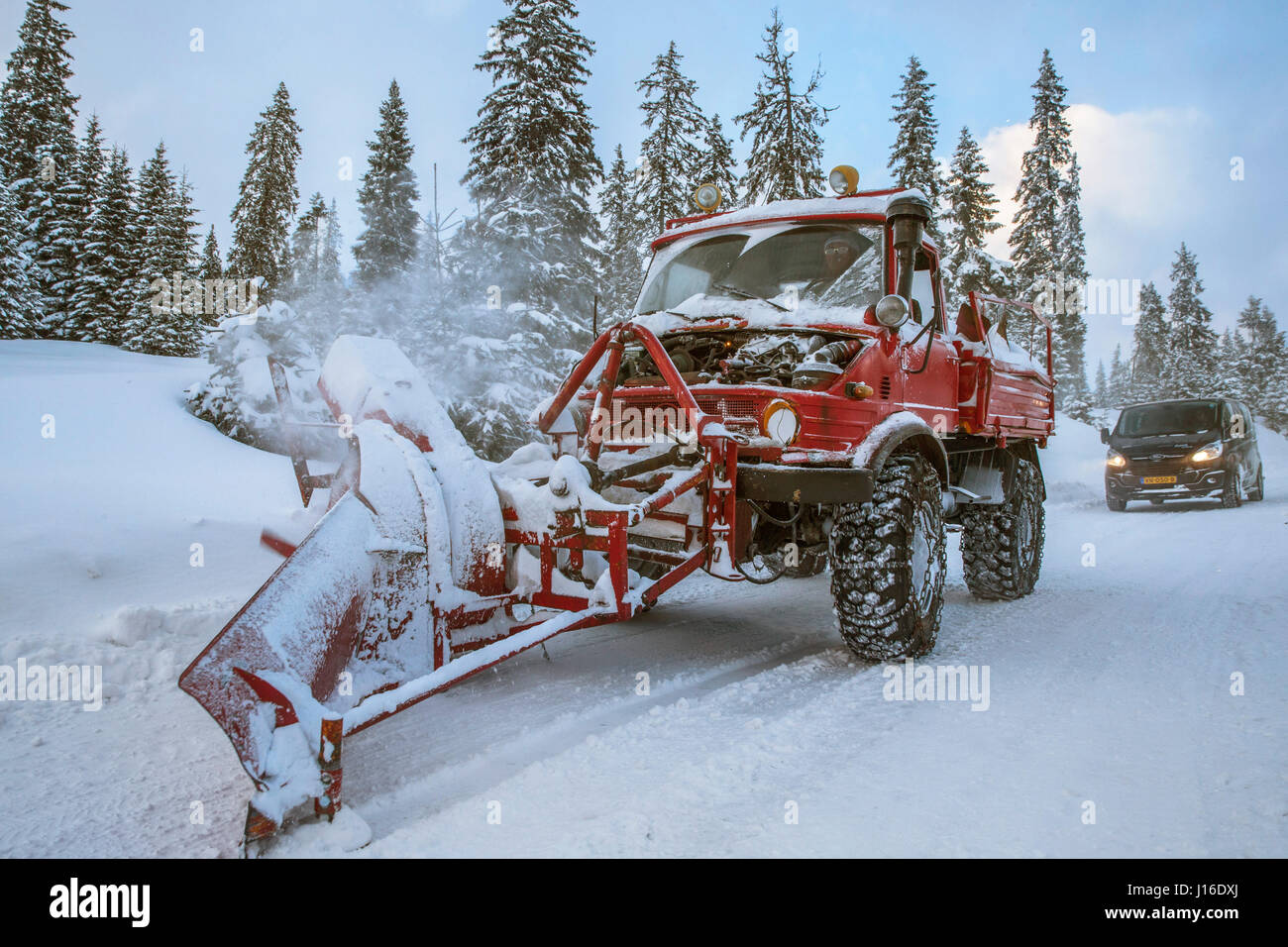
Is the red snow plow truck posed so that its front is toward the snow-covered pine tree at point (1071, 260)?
no

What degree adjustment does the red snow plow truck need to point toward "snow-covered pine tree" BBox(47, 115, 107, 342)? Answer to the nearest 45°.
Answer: approximately 90° to its right

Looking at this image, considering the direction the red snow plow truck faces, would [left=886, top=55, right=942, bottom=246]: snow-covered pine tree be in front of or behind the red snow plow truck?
behind

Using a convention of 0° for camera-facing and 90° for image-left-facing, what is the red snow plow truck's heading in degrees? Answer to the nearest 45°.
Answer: approximately 45°

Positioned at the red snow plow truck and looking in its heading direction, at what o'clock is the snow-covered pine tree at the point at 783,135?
The snow-covered pine tree is roughly at 5 o'clock from the red snow plow truck.

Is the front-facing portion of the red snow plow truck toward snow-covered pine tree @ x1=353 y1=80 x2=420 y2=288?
no

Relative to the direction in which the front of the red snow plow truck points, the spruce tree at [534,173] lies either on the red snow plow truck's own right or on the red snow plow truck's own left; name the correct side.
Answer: on the red snow plow truck's own right

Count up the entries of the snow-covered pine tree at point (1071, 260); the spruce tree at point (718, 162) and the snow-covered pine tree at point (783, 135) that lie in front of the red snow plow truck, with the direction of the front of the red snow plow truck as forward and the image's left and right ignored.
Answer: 0

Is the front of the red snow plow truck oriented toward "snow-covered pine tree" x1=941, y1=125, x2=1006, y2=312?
no

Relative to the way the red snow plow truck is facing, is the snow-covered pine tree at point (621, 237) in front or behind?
behind

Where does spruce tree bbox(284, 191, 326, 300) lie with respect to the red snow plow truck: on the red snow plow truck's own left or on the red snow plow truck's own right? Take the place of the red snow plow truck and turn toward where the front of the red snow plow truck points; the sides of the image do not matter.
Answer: on the red snow plow truck's own right
